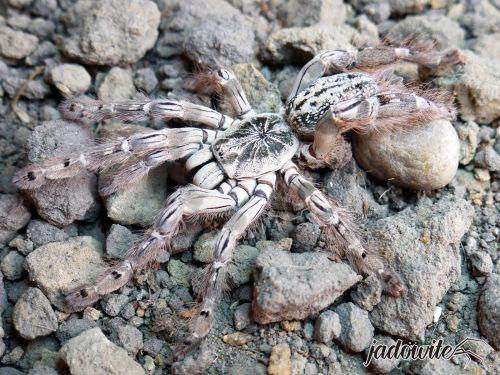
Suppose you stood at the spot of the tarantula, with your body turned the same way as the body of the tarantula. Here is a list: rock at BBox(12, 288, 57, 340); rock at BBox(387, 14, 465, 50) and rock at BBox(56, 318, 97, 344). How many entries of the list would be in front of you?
2

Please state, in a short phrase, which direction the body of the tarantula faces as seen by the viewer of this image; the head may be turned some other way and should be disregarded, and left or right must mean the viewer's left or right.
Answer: facing the viewer and to the left of the viewer

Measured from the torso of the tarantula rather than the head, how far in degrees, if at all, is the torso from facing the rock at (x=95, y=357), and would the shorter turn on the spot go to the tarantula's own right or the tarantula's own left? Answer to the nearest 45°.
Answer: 0° — it already faces it

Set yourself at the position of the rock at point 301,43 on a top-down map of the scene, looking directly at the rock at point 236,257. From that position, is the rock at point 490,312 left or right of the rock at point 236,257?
left

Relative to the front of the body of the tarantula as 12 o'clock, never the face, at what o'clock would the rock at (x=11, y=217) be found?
The rock is roughly at 1 o'clock from the tarantula.

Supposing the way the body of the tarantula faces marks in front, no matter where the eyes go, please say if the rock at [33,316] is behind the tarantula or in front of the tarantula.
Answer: in front

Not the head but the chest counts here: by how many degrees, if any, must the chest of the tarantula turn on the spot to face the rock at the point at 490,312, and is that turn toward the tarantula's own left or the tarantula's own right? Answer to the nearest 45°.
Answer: approximately 90° to the tarantula's own left

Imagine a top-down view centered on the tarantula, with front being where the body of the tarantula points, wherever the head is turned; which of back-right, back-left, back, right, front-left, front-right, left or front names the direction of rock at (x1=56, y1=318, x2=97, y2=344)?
front

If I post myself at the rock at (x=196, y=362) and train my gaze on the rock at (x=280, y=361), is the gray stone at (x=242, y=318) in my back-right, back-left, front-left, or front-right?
front-left

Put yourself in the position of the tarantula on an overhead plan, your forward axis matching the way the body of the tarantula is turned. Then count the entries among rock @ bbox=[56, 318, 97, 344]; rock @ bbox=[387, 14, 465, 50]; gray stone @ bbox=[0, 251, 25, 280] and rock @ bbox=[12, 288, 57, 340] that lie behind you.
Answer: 1

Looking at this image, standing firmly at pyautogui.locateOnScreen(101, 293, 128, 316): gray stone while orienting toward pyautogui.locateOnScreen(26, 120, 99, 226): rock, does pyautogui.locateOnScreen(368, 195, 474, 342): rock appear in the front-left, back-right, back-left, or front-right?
back-right

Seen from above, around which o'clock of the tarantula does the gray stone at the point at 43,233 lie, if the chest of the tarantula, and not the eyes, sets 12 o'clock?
The gray stone is roughly at 1 o'clock from the tarantula.

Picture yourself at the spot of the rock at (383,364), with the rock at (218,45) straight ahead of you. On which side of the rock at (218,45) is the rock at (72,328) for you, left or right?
left
